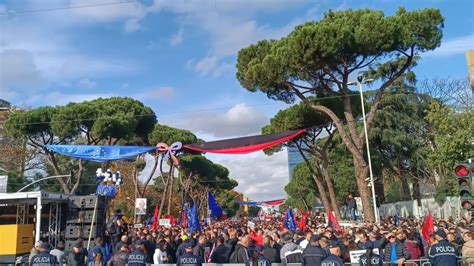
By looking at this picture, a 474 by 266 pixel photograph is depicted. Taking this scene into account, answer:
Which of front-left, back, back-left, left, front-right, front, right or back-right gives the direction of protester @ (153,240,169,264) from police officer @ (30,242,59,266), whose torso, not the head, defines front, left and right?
front-right

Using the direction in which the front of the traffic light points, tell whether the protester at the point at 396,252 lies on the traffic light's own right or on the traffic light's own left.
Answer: on the traffic light's own right

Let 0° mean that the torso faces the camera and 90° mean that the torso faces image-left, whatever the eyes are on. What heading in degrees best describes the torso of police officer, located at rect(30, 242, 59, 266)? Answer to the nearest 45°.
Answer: approximately 180°

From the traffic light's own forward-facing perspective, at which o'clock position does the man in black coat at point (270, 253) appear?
The man in black coat is roughly at 3 o'clock from the traffic light.

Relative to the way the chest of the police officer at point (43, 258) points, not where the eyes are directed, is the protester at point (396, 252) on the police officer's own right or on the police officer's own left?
on the police officer's own right

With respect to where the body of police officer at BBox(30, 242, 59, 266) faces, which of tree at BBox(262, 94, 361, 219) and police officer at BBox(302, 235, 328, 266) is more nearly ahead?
the tree

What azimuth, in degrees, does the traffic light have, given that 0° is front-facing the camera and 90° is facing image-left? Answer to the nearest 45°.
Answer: approximately 0°

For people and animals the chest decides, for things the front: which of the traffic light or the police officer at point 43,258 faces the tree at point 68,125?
the police officer

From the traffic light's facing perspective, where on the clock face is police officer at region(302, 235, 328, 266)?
The police officer is roughly at 2 o'clock from the traffic light.

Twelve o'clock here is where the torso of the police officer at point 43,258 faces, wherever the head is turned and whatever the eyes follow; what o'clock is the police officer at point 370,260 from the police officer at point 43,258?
the police officer at point 370,260 is roughly at 4 o'clock from the police officer at point 43,258.

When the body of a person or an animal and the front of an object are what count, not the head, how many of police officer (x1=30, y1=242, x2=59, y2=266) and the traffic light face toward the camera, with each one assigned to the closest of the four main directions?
1
